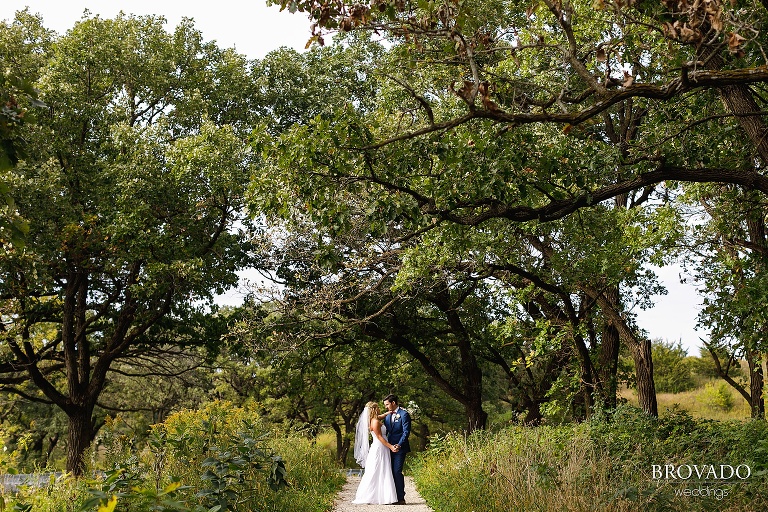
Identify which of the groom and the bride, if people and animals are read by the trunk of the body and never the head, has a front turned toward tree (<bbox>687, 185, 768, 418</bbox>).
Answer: the bride

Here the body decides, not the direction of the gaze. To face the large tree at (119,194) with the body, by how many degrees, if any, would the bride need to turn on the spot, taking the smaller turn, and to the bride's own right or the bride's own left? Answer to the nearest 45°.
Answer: approximately 135° to the bride's own left

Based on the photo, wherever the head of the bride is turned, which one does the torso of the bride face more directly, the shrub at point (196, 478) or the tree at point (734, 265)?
the tree

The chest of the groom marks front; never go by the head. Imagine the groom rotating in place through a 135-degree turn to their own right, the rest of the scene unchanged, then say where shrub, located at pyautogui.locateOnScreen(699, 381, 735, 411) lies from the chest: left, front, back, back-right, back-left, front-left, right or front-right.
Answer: front-right

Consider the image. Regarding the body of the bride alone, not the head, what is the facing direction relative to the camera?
to the viewer's right

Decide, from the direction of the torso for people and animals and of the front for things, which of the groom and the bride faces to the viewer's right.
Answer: the bride

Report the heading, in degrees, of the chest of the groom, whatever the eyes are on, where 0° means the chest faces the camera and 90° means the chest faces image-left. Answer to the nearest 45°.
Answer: approximately 45°
